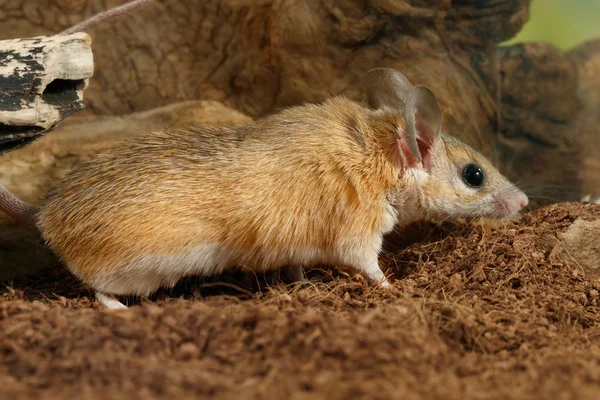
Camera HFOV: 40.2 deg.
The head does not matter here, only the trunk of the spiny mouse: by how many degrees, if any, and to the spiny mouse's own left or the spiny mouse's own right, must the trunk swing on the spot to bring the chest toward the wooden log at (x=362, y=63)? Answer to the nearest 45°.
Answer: approximately 45° to the spiny mouse's own left

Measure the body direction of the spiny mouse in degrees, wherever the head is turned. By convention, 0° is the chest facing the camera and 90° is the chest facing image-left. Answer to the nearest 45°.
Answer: approximately 270°
